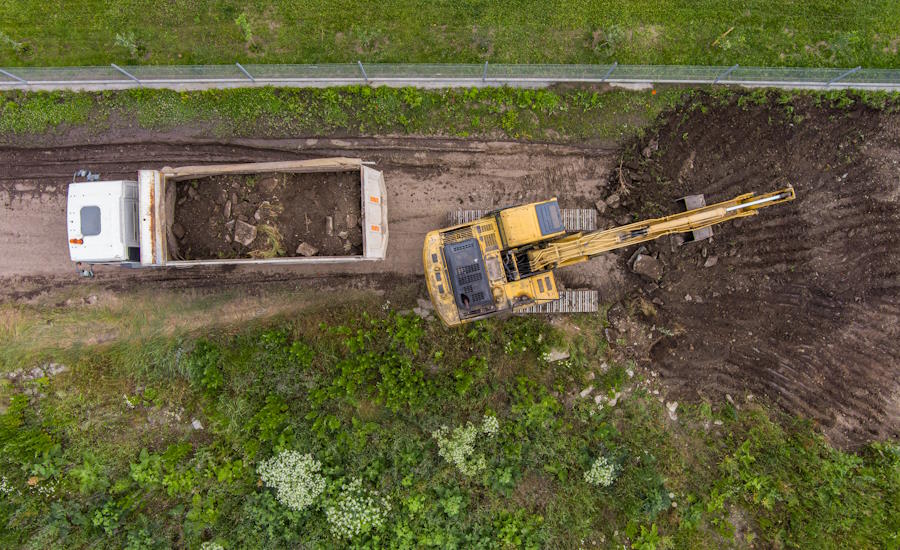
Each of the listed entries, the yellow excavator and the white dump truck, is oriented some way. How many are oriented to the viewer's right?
1

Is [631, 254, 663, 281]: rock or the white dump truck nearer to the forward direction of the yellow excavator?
the rock

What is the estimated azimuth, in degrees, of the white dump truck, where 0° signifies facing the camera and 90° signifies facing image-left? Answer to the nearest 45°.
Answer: approximately 90°

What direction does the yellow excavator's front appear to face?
to the viewer's right

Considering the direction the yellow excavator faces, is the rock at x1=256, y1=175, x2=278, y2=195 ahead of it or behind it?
behind

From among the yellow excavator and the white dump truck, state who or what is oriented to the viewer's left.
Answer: the white dump truck

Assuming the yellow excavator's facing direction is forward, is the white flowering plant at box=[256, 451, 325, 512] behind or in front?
behind
